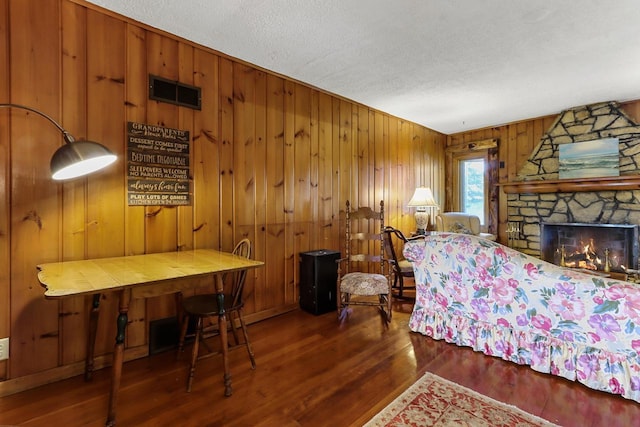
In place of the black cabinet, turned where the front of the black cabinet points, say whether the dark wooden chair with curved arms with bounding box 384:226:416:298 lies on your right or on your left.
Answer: on your left

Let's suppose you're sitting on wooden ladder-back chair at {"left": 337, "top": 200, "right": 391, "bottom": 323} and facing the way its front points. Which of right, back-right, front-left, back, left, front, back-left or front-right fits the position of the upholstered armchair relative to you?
back-left

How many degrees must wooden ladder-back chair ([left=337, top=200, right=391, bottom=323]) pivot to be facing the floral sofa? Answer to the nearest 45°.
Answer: approximately 45° to its left

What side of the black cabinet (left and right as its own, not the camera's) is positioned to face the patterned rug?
front

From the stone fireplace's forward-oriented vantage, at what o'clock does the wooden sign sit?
The wooden sign is roughly at 1 o'clock from the stone fireplace.

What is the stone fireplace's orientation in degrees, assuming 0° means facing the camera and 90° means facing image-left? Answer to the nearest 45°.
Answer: approximately 0°

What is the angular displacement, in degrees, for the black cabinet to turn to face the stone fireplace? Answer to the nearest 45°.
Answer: approximately 45° to its left

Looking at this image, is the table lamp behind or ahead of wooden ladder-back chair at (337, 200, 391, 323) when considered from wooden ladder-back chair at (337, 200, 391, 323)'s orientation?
behind

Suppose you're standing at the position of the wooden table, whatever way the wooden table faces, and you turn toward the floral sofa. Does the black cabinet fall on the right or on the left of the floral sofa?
left

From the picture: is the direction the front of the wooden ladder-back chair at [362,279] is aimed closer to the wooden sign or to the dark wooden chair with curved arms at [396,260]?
the wooden sign

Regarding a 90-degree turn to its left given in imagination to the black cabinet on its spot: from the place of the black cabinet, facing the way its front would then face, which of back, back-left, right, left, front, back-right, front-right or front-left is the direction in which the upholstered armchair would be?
front

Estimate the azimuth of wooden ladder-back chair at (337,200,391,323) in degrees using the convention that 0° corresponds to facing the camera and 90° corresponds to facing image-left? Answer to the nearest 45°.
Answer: approximately 0°

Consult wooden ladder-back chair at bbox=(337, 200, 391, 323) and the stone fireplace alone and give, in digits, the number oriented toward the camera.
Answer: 2

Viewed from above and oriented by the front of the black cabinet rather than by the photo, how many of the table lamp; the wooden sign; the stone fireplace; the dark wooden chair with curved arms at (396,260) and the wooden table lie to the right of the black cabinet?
2
